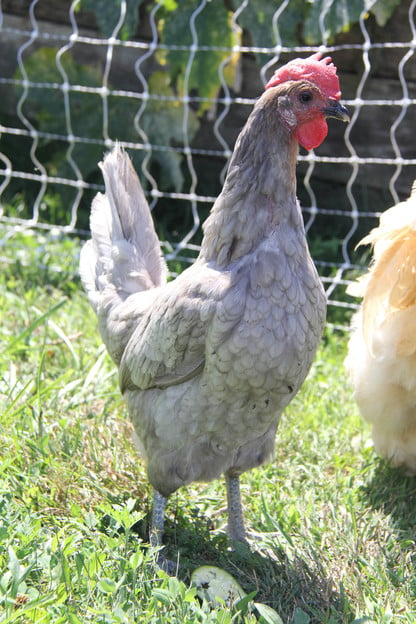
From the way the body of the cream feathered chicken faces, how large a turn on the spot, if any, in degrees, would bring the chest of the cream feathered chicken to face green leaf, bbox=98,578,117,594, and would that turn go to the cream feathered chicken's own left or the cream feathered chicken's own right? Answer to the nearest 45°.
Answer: approximately 135° to the cream feathered chicken's own right

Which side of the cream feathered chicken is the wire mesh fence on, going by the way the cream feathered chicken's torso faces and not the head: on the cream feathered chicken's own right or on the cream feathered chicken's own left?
on the cream feathered chicken's own left

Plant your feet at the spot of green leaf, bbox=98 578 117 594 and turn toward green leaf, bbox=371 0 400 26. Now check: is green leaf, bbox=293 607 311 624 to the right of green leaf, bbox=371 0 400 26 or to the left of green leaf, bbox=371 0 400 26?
right

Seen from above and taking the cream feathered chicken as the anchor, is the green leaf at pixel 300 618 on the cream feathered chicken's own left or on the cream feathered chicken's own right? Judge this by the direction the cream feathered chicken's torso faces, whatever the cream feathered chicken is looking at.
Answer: on the cream feathered chicken's own right

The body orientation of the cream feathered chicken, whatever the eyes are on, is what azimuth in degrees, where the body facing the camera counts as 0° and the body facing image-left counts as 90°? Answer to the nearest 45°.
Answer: approximately 270°

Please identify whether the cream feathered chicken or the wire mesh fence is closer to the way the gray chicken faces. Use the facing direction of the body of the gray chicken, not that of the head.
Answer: the cream feathered chicken
